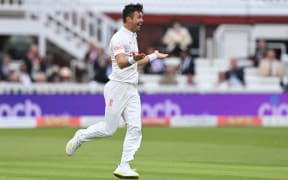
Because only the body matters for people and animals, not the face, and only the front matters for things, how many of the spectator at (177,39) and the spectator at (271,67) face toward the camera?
2

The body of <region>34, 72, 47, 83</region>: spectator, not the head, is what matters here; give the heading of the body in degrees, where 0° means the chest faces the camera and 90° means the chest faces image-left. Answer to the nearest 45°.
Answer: approximately 0°

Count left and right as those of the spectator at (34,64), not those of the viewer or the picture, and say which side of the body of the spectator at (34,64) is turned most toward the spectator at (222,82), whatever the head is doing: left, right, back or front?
left

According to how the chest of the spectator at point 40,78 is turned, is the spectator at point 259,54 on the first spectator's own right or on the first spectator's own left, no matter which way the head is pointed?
on the first spectator's own left

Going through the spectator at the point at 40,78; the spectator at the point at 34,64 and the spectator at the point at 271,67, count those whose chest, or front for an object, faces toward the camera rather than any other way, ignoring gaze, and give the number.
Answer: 3

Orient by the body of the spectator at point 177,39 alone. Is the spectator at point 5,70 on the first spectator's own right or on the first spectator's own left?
on the first spectator's own right

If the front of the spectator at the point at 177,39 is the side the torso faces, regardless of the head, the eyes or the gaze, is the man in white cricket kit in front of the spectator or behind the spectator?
in front

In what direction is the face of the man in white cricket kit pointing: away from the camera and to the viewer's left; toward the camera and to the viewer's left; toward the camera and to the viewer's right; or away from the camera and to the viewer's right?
toward the camera and to the viewer's right

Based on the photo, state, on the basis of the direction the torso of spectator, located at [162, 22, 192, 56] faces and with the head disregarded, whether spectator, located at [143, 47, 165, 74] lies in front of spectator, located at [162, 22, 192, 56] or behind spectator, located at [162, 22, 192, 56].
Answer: in front

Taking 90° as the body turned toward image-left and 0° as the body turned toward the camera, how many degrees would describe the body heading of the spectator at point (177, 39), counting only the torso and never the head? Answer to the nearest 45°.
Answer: approximately 0°
